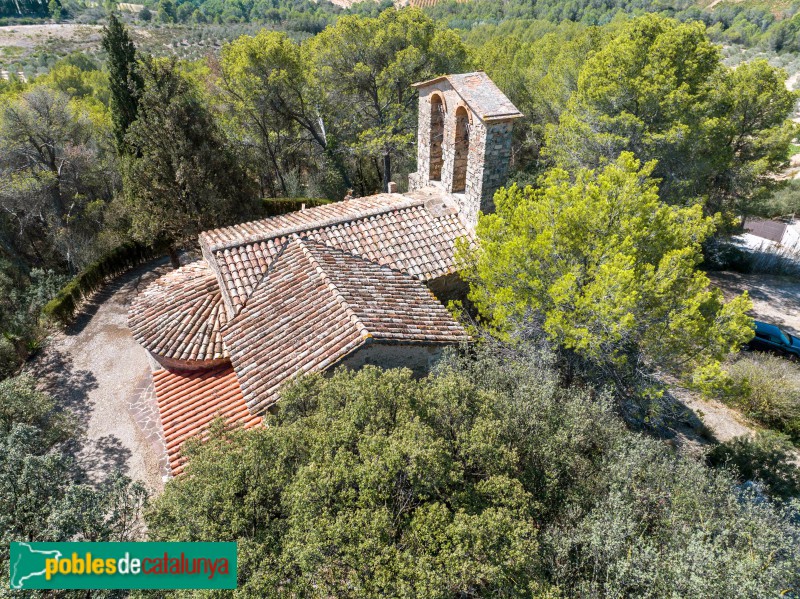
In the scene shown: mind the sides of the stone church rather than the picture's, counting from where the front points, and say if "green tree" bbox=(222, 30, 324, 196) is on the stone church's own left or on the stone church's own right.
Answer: on the stone church's own left

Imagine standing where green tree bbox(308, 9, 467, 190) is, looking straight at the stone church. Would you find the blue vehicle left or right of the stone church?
left

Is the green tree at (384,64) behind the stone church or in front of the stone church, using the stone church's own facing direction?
in front

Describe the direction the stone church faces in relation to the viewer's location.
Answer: facing away from the viewer and to the right of the viewer

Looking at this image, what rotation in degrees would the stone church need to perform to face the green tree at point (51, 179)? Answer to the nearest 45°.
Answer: approximately 90° to its left

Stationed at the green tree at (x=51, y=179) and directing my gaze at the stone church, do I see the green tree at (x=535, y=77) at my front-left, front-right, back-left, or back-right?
front-left

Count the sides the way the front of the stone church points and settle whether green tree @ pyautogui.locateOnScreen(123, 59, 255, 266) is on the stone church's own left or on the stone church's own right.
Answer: on the stone church's own left

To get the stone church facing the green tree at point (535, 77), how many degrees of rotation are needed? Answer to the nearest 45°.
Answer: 0° — it already faces it

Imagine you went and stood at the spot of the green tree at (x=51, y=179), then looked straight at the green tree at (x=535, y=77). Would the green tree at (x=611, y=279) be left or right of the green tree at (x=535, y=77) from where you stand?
right

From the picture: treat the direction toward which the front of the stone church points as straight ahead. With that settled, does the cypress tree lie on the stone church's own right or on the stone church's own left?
on the stone church's own left

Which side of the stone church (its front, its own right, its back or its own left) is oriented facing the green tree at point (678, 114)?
front

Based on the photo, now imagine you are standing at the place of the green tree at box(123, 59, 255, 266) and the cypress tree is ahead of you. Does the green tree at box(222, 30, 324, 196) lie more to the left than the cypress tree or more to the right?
right

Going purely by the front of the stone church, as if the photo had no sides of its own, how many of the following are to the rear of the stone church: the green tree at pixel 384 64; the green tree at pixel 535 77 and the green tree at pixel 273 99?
0
